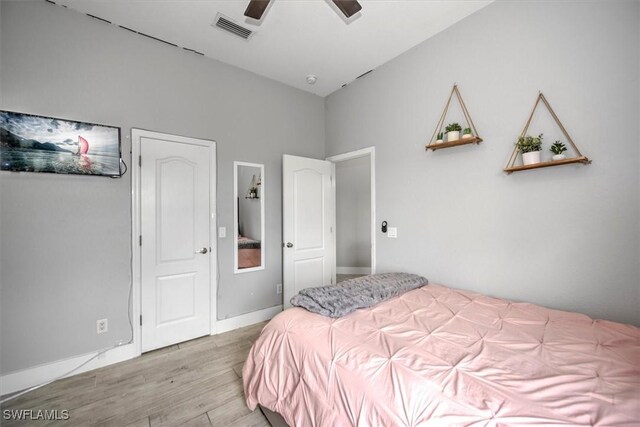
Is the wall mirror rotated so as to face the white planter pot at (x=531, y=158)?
yes

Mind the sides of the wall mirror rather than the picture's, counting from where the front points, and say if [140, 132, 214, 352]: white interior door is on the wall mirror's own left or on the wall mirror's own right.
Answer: on the wall mirror's own right

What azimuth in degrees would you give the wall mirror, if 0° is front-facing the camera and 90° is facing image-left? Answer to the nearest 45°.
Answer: approximately 315°

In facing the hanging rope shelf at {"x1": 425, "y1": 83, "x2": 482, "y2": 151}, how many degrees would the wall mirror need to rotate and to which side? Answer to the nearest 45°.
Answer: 0° — it already faces it

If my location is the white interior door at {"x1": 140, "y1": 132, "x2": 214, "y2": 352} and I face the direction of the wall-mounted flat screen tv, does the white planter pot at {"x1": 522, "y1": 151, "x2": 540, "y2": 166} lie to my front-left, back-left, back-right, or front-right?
back-left

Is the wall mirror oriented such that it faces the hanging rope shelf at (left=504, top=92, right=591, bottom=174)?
yes

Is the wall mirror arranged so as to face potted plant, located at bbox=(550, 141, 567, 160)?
yes

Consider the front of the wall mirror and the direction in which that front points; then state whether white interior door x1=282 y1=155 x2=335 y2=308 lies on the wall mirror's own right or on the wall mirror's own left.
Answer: on the wall mirror's own left

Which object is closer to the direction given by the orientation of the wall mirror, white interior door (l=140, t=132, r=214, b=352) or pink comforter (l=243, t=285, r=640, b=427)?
the pink comforter

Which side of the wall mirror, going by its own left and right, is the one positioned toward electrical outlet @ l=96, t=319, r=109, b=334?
right

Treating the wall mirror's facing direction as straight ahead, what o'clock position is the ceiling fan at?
The ceiling fan is roughly at 1 o'clock from the wall mirror.
